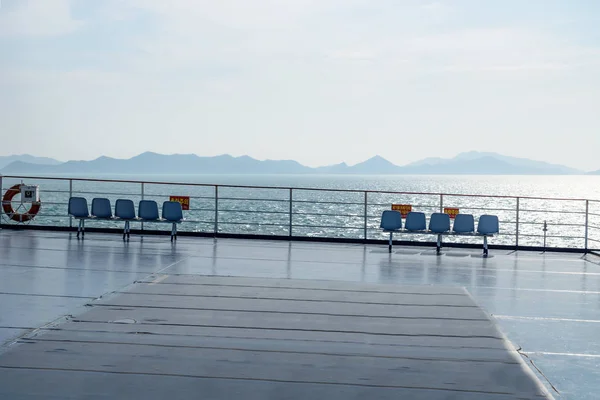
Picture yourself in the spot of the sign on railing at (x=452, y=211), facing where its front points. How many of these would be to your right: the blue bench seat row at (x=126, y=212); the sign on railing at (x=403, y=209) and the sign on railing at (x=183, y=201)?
3

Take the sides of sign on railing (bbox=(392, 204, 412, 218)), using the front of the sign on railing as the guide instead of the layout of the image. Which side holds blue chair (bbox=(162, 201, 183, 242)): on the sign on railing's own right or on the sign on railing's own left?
on the sign on railing's own right

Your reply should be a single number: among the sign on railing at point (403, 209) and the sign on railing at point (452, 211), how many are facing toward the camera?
2

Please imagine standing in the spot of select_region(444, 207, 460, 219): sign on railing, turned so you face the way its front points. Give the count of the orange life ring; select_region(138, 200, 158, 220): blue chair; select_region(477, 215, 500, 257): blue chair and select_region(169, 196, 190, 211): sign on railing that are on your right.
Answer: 3

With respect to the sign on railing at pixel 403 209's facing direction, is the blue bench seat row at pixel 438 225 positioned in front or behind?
in front

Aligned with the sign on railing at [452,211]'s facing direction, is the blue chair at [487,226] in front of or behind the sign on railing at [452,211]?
in front

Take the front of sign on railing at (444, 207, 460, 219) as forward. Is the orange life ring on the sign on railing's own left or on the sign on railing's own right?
on the sign on railing's own right

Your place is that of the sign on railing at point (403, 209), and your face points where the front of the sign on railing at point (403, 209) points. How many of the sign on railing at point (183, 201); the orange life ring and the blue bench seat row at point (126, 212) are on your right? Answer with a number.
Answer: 3

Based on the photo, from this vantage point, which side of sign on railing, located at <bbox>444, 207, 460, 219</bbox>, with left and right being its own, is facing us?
front

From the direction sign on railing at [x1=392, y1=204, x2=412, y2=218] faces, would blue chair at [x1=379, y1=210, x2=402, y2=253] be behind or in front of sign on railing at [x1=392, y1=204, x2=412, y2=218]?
in front

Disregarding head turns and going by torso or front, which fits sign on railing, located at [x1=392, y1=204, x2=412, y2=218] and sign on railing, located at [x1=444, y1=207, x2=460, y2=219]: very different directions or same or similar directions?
same or similar directions

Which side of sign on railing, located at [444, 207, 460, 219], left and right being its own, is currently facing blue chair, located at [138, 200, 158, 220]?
right

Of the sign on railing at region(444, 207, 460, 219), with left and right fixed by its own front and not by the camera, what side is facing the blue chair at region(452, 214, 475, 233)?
front

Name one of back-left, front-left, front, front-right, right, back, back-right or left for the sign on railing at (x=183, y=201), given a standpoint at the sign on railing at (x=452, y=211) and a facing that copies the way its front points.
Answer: right

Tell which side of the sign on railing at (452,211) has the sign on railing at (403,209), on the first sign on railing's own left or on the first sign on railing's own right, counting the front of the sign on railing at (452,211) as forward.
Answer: on the first sign on railing's own right

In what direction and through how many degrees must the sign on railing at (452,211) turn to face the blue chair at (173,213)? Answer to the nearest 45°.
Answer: approximately 90° to its right

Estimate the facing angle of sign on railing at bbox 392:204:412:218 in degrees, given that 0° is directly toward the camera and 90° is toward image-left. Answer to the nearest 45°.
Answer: approximately 0°
